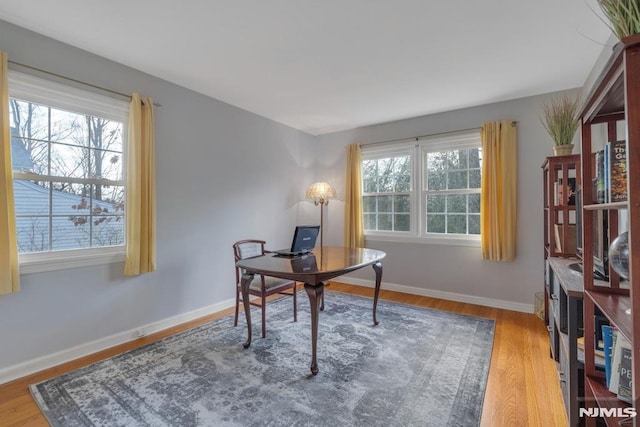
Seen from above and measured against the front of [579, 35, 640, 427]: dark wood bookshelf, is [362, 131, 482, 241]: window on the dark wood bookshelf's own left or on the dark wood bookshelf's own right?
on the dark wood bookshelf's own right

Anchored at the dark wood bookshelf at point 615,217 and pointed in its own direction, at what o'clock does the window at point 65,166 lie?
The window is roughly at 11 o'clock from the dark wood bookshelf.

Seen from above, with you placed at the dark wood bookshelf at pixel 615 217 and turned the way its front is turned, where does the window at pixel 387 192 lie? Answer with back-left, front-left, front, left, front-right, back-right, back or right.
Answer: front-right

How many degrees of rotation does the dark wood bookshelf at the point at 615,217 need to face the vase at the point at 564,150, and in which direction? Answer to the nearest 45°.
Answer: approximately 90° to its right

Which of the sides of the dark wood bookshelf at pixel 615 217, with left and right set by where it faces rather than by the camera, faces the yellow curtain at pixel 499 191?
right

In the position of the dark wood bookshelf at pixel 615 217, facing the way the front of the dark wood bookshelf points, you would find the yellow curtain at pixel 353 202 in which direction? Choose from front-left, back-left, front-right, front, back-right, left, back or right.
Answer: front-right

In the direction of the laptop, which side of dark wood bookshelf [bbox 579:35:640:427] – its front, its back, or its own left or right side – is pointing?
front

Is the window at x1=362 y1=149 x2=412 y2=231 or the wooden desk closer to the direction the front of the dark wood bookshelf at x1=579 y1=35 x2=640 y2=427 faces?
the wooden desk

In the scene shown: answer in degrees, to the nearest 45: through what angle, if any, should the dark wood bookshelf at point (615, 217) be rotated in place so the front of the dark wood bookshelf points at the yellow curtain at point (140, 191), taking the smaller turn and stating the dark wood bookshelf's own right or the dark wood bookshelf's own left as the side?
0° — it already faces it

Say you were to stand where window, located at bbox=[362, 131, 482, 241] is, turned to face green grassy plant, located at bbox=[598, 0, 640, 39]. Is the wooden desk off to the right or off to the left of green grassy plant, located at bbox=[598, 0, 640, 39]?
right

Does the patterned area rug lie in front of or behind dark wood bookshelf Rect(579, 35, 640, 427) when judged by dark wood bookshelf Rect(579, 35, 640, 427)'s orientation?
in front

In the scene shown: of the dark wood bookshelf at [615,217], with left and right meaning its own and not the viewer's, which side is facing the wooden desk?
front

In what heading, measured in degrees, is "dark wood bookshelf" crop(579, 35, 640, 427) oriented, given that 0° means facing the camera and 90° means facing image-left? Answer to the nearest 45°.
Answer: approximately 90°
